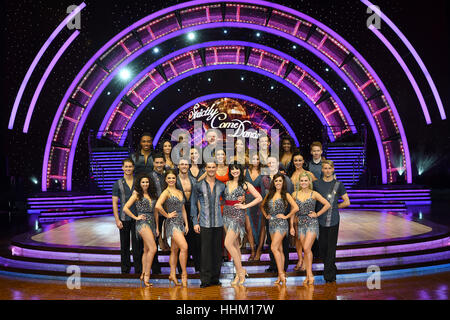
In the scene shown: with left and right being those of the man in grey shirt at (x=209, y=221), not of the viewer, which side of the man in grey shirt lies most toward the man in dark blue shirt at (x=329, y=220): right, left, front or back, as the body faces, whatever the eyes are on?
left

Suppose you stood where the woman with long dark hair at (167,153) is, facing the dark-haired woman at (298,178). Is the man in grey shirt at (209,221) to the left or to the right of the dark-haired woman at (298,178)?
right

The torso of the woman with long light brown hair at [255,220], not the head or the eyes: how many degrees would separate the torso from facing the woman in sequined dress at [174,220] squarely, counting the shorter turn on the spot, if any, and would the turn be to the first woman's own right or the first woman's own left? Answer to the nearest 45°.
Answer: approximately 45° to the first woman's own right

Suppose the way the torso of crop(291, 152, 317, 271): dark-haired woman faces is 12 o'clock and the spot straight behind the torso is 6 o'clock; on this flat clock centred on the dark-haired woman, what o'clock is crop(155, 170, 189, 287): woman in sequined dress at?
The woman in sequined dress is roughly at 2 o'clock from the dark-haired woman.

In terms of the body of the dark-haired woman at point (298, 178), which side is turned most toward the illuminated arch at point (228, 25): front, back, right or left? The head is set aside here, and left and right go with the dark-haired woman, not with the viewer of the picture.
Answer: back

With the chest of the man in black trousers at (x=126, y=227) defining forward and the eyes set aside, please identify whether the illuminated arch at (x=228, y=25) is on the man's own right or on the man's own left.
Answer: on the man's own left
